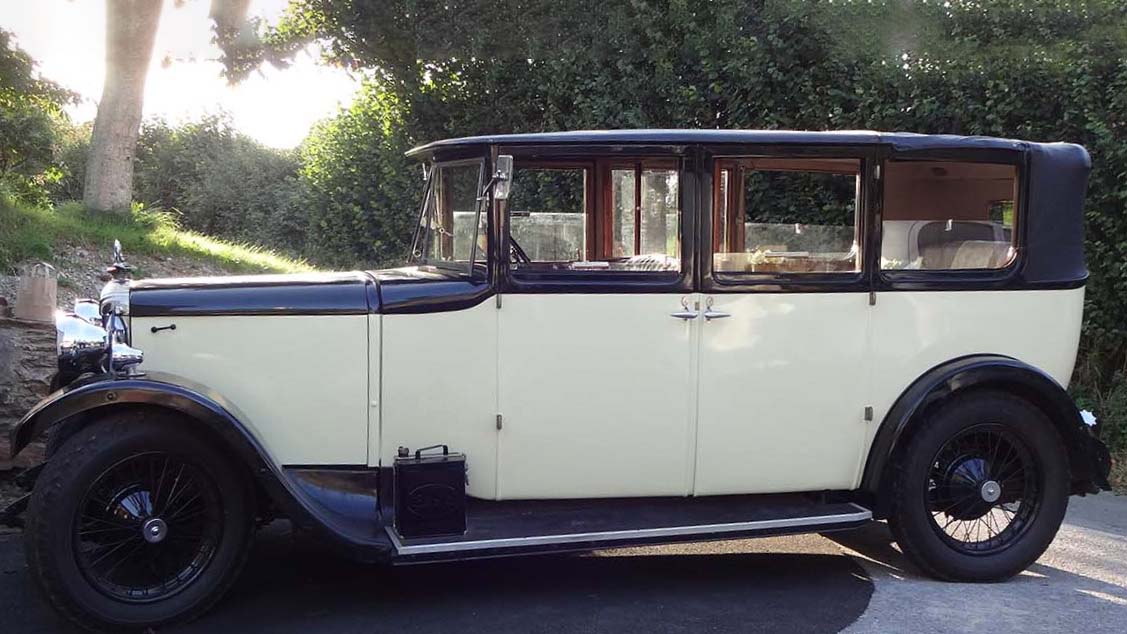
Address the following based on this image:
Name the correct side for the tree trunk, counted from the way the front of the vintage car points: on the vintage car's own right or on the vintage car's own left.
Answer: on the vintage car's own right

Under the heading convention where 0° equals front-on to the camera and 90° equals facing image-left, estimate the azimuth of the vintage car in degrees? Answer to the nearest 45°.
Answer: approximately 90°
